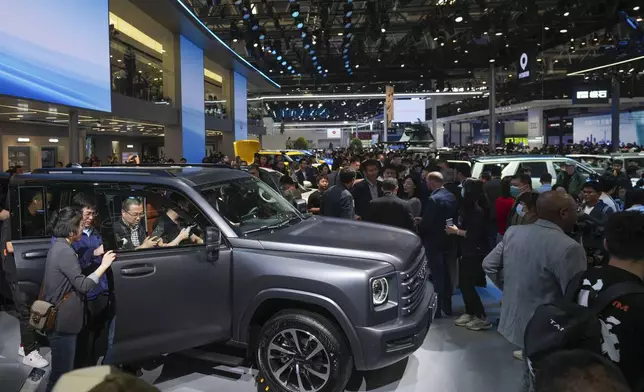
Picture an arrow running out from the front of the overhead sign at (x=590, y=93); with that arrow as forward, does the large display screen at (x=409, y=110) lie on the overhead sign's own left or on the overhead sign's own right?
on the overhead sign's own right

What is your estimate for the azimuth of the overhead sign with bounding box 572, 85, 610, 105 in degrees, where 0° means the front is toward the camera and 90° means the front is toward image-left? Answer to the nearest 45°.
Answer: approximately 0°

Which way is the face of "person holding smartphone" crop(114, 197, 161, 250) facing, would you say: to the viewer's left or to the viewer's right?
to the viewer's right

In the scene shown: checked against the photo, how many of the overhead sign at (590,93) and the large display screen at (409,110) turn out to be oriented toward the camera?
2

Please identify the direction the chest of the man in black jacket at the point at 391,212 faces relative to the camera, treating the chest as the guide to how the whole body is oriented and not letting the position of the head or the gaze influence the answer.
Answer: away from the camera

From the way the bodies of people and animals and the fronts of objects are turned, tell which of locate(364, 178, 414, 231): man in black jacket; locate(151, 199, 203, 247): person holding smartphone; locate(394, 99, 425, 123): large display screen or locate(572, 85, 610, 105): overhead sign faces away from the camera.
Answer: the man in black jacket

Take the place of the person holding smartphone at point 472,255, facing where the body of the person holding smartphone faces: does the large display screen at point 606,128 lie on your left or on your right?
on your right
